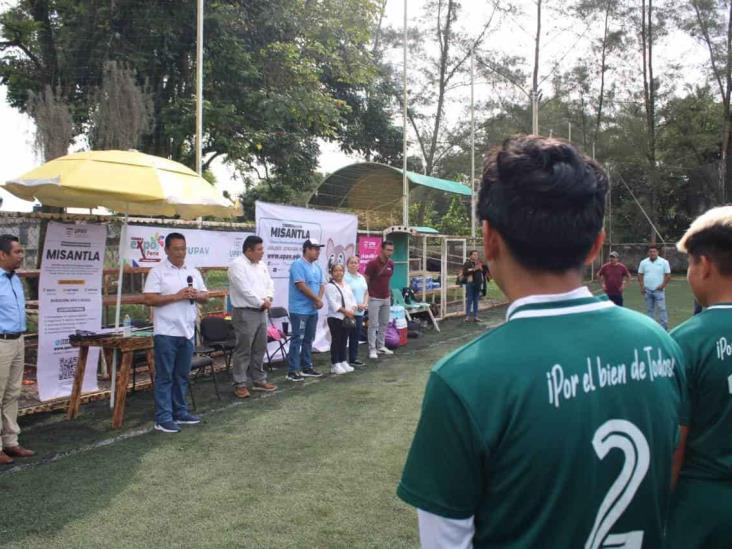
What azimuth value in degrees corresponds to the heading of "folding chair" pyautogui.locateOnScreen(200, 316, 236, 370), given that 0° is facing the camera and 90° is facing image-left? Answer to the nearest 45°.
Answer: approximately 315°

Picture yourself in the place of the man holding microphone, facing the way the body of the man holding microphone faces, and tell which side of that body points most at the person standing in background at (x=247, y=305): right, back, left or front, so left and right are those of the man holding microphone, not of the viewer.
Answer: left

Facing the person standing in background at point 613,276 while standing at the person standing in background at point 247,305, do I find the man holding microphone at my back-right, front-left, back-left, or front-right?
back-right

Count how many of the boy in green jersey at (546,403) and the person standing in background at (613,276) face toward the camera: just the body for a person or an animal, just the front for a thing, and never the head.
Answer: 1

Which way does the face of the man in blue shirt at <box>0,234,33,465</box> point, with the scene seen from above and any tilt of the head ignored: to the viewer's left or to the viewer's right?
to the viewer's right

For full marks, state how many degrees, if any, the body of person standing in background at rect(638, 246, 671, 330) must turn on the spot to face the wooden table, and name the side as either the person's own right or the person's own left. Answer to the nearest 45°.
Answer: approximately 45° to the person's own right

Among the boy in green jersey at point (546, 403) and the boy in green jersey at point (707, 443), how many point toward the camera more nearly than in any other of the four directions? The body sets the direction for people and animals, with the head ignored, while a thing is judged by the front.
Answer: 0

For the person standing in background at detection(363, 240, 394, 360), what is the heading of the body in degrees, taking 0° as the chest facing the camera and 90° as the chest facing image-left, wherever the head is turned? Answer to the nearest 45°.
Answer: approximately 315°

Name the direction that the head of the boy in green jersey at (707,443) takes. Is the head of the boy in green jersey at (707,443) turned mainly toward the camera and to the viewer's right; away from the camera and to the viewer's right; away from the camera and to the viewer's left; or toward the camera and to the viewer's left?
away from the camera and to the viewer's left

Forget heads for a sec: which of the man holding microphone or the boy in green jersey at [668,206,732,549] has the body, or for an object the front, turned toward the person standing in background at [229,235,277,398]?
the boy in green jersey

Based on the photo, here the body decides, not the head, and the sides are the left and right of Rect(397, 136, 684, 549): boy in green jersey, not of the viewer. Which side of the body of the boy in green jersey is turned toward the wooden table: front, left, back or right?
front

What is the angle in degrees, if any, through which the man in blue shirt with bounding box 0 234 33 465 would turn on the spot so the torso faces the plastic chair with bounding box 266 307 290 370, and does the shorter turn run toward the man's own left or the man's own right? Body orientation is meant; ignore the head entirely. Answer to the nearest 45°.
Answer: approximately 90° to the man's own left

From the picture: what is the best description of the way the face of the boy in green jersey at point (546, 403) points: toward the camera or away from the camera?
away from the camera
